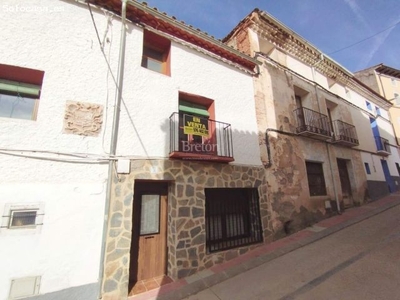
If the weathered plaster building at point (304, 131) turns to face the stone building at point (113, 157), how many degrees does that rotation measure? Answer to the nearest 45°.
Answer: approximately 90° to its right

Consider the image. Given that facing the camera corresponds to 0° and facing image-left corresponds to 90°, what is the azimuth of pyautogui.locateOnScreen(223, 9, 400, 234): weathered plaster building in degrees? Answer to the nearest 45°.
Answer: approximately 315°

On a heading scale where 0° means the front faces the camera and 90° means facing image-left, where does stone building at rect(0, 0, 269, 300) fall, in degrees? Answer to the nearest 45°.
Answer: approximately 315°
